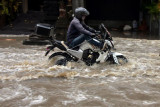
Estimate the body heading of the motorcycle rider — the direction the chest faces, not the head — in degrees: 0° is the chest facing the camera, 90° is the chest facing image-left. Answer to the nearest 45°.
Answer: approximately 270°

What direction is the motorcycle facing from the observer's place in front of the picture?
facing to the right of the viewer
